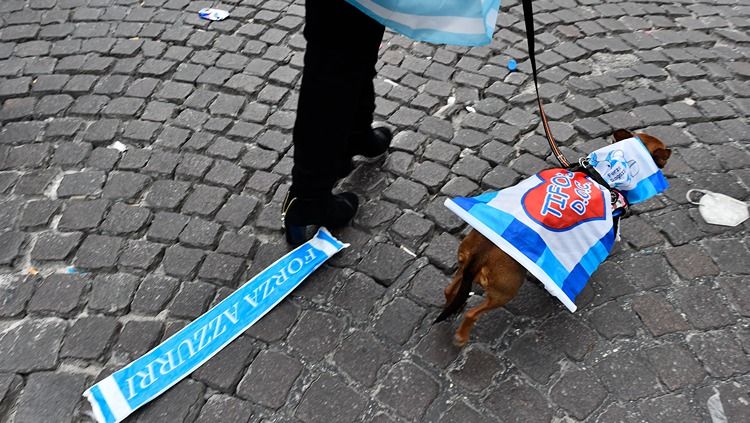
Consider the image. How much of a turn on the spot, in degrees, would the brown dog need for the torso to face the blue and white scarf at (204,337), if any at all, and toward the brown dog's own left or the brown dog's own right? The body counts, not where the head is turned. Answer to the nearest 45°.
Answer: approximately 135° to the brown dog's own left

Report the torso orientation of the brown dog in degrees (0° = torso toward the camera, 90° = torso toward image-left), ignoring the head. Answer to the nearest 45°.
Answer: approximately 225°
